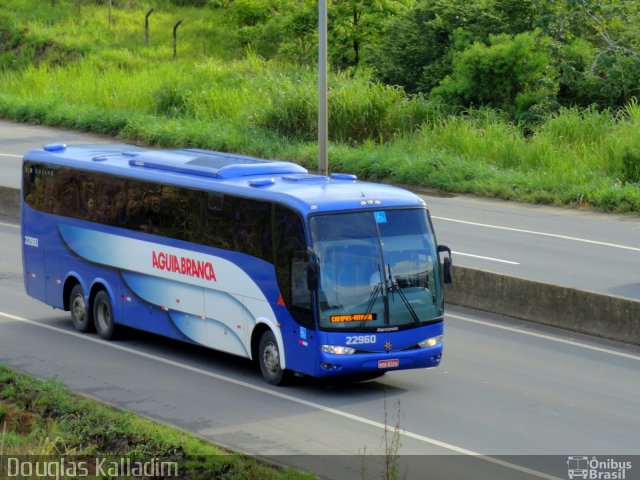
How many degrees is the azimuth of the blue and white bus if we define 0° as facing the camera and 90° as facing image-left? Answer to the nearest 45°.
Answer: approximately 315°

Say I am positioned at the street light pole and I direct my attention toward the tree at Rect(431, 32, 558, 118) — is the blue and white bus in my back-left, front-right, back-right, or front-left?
back-right

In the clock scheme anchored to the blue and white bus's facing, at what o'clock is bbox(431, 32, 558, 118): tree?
The tree is roughly at 8 o'clock from the blue and white bus.

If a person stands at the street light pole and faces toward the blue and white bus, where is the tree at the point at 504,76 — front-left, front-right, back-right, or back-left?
back-left

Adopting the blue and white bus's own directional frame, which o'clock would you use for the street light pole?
The street light pole is roughly at 8 o'clock from the blue and white bus.
